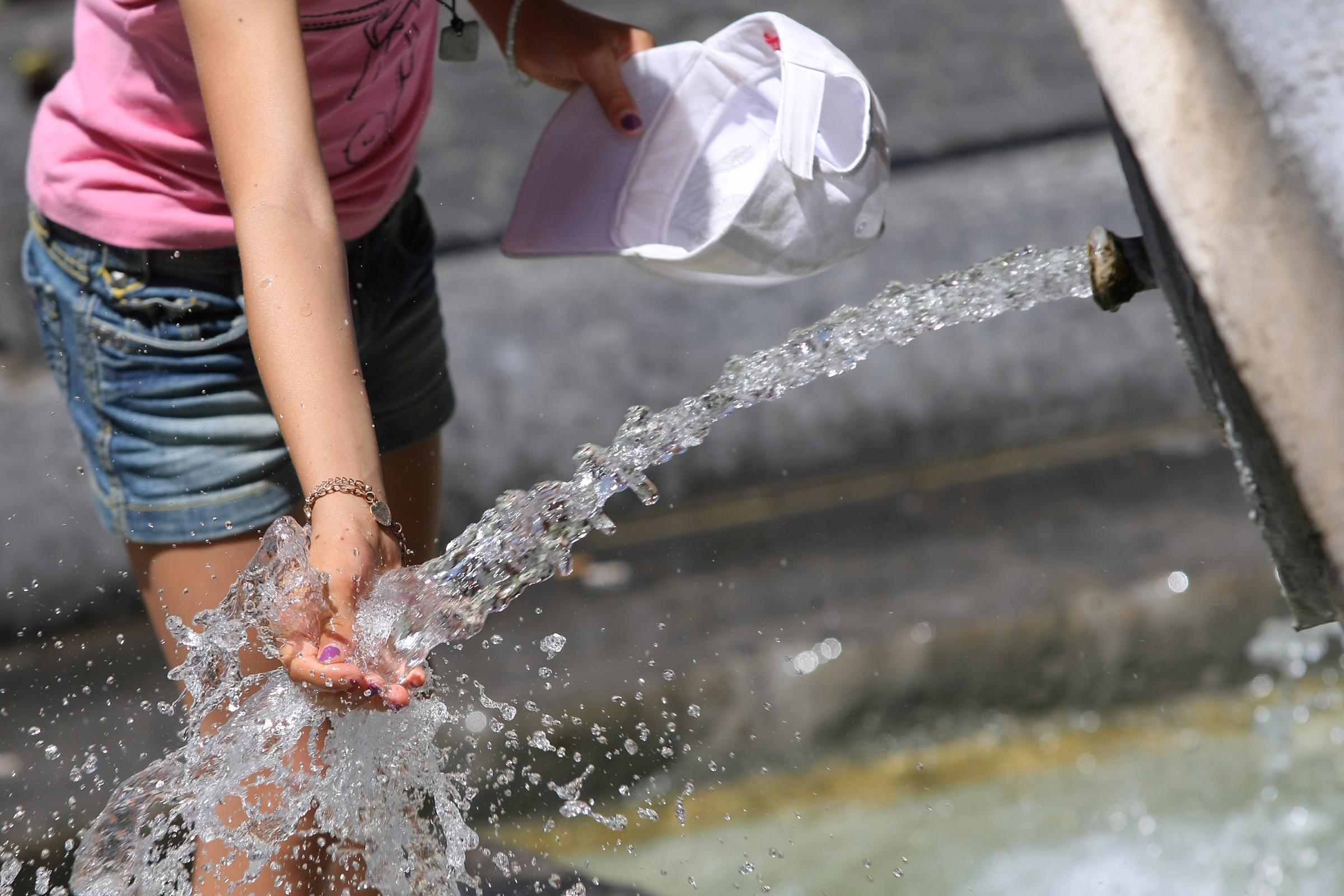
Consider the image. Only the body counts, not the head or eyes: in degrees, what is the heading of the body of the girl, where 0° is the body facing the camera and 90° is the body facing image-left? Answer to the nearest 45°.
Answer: approximately 315°
